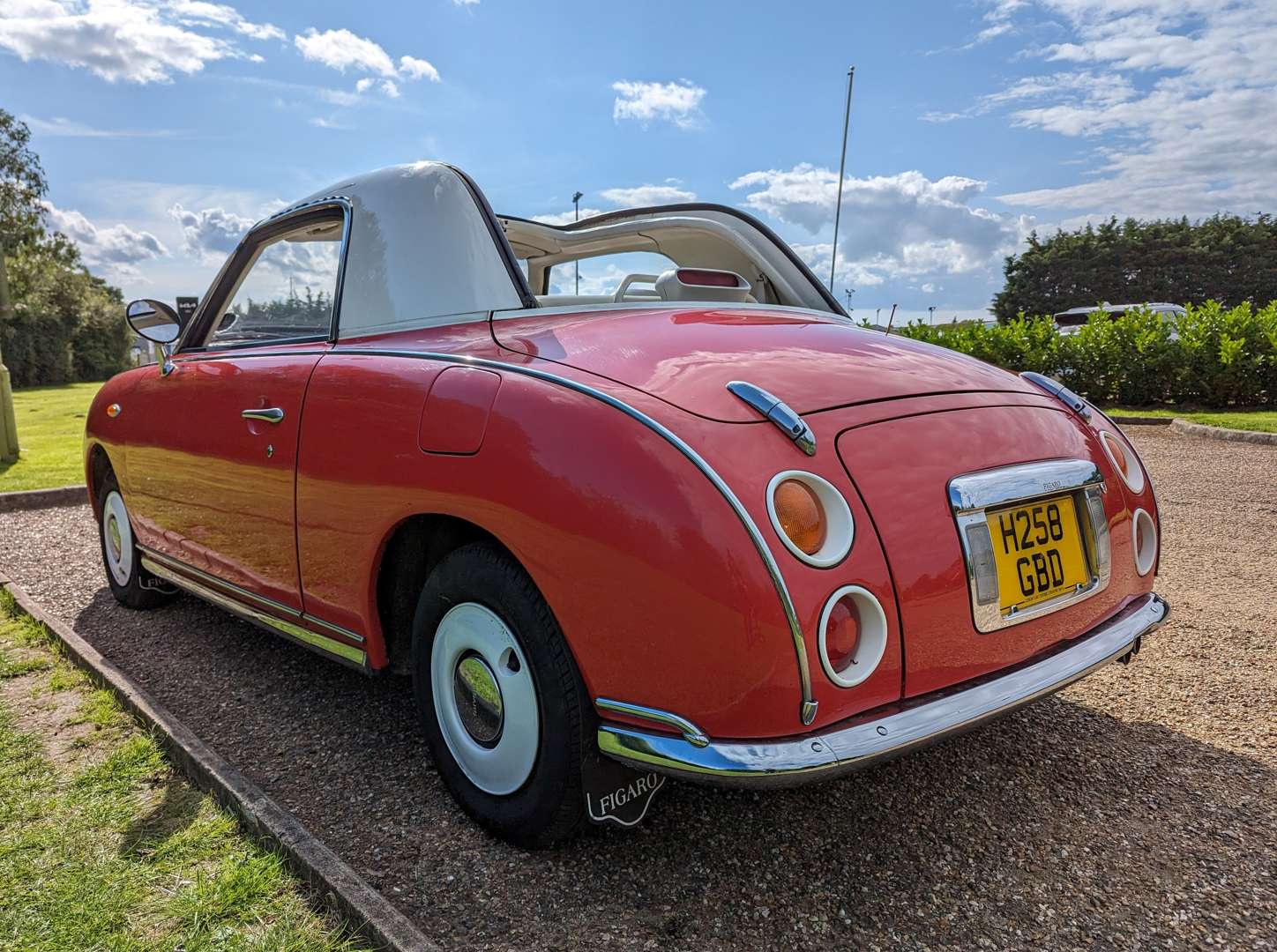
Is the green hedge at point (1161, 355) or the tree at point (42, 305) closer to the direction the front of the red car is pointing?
the tree

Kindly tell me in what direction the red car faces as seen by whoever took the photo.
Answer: facing away from the viewer and to the left of the viewer

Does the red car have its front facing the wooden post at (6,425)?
yes

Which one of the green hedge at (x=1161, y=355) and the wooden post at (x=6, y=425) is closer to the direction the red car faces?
the wooden post

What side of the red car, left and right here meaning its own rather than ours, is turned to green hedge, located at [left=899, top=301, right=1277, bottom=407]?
right
